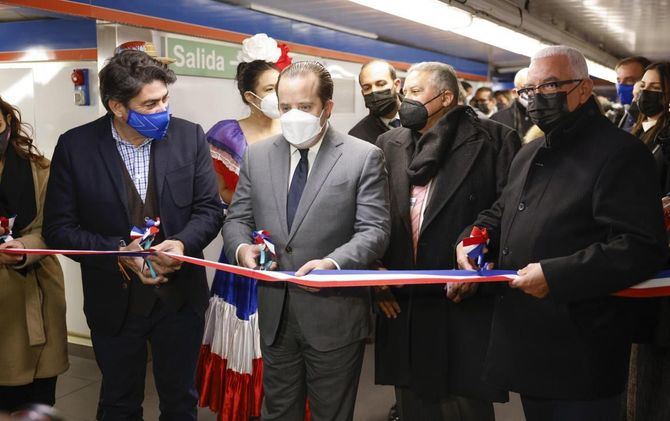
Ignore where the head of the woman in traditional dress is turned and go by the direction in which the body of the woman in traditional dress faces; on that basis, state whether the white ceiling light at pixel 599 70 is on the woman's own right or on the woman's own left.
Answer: on the woman's own left

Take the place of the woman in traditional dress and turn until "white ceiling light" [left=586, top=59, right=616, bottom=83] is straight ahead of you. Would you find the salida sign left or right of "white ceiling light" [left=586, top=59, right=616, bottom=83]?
left

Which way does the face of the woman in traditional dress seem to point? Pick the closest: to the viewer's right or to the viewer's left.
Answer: to the viewer's right

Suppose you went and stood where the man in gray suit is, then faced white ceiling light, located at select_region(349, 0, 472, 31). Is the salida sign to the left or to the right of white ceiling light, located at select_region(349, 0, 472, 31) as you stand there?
left

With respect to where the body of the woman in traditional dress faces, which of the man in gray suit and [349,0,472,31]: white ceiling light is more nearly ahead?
the man in gray suit

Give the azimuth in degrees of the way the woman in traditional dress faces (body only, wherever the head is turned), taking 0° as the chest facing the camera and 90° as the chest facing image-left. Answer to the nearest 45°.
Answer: approximately 315°

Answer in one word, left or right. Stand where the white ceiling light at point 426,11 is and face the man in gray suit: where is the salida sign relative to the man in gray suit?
right

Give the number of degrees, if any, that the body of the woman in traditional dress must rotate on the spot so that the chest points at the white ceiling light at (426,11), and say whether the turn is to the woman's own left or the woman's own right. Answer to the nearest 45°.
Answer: approximately 90° to the woman's own left
